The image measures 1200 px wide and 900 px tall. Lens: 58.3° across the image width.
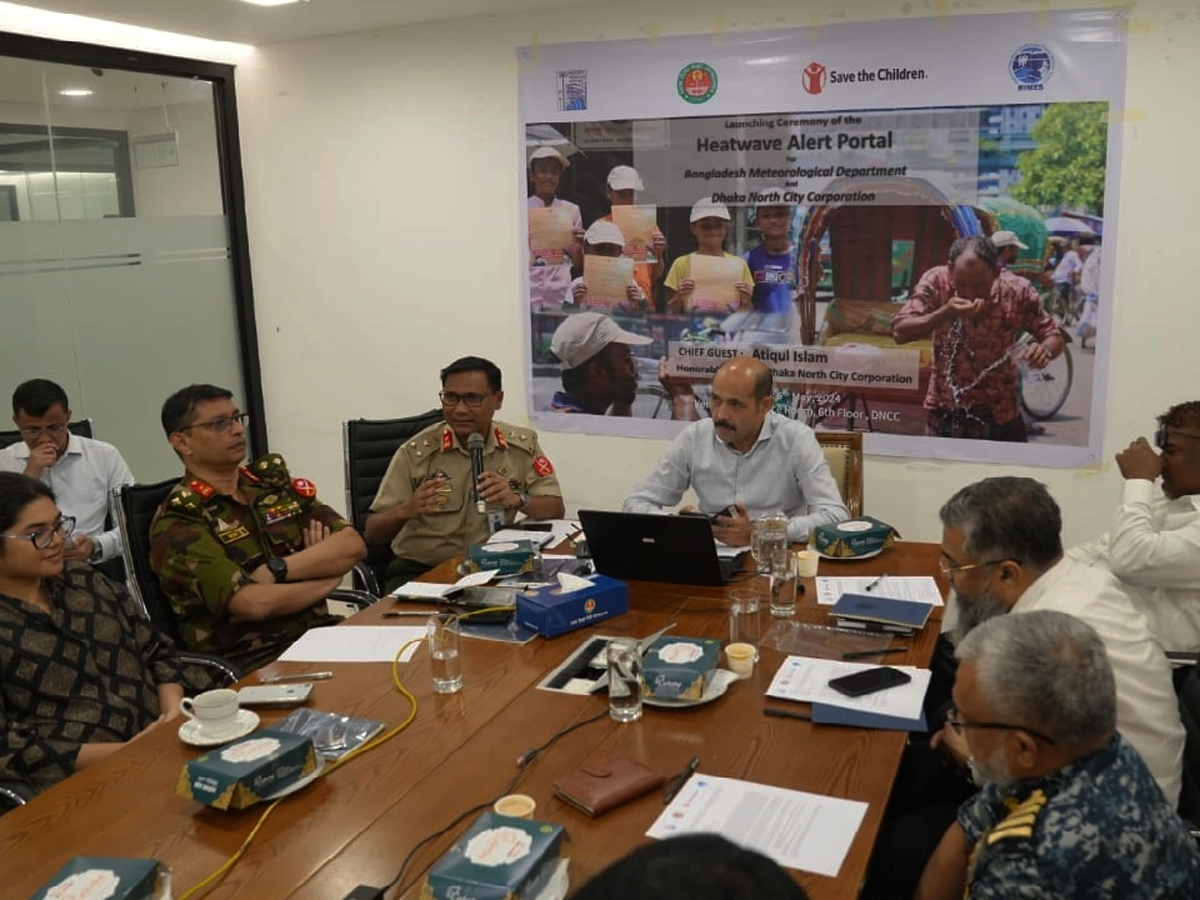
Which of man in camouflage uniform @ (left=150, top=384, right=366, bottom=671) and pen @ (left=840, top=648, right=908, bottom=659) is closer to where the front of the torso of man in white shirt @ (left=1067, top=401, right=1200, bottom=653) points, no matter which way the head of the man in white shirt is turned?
the man in camouflage uniform

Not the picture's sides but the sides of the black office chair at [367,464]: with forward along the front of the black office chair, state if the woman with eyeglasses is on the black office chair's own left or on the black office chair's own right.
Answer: on the black office chair's own right

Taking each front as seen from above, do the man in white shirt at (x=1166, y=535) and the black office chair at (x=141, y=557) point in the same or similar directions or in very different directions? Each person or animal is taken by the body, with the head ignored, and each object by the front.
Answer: very different directions

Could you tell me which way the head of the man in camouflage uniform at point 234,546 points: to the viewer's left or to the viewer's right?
to the viewer's right

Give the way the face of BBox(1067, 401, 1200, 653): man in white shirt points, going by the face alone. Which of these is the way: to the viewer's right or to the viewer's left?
to the viewer's left

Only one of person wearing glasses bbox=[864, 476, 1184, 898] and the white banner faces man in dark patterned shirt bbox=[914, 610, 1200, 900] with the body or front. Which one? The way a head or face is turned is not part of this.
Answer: the white banner

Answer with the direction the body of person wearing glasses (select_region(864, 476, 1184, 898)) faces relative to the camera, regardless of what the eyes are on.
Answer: to the viewer's left

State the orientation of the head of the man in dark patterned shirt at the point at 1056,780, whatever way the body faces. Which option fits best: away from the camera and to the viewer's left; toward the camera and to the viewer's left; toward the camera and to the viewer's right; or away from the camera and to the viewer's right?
away from the camera and to the viewer's left

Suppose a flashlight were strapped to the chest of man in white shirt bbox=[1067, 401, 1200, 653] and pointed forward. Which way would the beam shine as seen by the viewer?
to the viewer's left

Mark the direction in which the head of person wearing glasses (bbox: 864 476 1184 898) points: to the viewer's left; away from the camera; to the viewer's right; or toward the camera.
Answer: to the viewer's left

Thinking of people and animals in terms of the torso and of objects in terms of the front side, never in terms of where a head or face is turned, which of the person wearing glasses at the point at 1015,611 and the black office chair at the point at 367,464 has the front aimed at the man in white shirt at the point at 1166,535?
the black office chair

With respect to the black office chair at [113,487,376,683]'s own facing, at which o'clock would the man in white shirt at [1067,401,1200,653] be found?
The man in white shirt is roughly at 11 o'clock from the black office chair.

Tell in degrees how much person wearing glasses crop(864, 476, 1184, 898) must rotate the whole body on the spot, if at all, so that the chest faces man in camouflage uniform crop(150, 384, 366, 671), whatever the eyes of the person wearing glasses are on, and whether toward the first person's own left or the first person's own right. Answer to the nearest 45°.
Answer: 0° — they already face them

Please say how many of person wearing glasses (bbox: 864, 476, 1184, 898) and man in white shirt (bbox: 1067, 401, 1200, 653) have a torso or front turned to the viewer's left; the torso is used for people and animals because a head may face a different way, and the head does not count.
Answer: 2

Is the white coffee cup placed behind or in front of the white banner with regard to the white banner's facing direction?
in front

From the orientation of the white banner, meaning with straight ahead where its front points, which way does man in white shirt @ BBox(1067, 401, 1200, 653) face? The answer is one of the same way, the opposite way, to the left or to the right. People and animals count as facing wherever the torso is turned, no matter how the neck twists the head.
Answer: to the right
